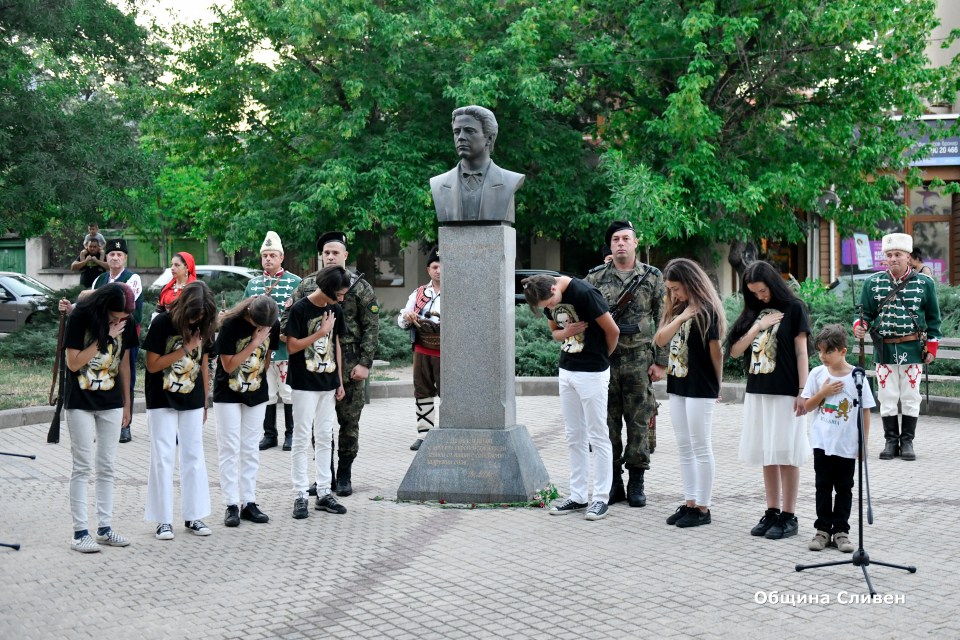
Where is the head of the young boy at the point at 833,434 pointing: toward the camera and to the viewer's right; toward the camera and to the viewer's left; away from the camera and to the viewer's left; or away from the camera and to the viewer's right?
toward the camera and to the viewer's left

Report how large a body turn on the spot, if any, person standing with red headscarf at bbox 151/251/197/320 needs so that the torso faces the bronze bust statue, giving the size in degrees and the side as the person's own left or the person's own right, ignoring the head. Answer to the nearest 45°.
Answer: approximately 90° to the person's own left

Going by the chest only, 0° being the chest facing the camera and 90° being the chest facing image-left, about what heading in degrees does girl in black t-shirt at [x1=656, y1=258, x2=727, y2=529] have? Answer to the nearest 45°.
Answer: approximately 45°

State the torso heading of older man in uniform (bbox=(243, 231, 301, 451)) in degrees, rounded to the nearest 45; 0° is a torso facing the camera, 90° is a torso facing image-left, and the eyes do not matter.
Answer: approximately 0°

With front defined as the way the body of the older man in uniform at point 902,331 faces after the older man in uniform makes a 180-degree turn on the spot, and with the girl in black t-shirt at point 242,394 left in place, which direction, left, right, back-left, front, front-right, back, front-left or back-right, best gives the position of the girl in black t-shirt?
back-left

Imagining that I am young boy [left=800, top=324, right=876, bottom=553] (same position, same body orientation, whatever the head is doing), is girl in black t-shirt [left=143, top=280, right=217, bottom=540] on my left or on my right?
on my right

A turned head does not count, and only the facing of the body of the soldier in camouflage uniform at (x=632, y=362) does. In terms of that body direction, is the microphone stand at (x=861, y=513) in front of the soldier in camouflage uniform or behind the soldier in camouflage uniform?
in front

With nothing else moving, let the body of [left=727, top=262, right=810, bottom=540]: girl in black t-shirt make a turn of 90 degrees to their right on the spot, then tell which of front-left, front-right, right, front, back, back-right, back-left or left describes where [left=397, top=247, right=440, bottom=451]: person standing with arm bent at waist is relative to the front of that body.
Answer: front

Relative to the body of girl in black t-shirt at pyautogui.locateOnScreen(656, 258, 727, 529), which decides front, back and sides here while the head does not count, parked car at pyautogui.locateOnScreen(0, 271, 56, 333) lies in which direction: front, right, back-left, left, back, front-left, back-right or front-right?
right

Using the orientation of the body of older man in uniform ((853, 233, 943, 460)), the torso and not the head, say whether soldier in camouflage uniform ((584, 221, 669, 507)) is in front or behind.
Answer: in front

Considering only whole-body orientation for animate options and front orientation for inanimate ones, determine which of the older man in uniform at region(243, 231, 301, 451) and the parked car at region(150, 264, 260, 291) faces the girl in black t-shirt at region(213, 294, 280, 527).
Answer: the older man in uniform

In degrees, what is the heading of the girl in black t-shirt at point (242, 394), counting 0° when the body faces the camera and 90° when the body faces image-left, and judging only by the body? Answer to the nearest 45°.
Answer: approximately 315°
